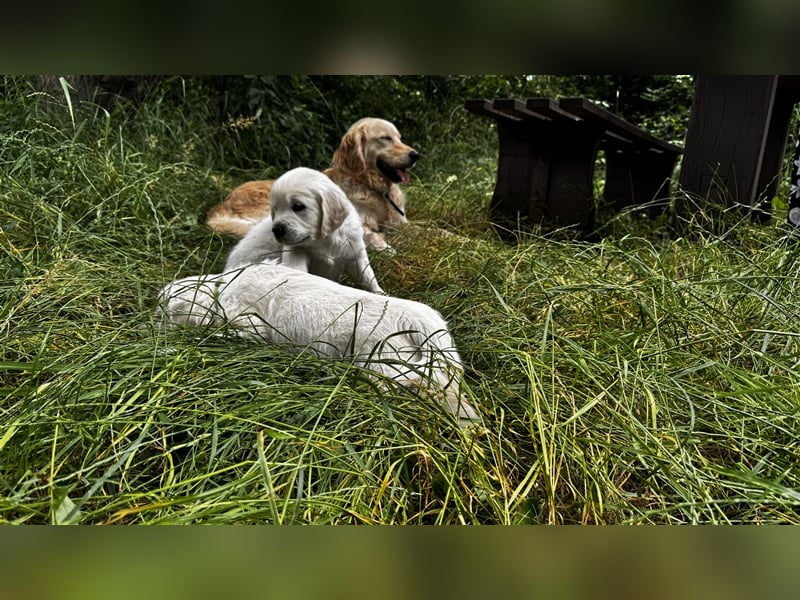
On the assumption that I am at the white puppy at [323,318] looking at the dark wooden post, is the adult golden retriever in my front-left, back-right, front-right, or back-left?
front-left

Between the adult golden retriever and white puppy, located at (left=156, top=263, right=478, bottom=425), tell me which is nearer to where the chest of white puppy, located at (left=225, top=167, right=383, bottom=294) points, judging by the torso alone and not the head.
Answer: the white puppy

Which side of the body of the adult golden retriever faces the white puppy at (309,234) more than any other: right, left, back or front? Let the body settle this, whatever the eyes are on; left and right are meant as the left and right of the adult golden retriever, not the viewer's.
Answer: right

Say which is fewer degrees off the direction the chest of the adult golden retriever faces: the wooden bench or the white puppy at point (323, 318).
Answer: the wooden bench

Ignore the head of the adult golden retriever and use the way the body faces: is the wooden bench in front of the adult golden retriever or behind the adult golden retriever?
in front

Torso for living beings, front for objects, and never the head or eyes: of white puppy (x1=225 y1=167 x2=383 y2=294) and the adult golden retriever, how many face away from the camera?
0

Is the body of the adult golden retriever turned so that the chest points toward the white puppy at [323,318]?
no

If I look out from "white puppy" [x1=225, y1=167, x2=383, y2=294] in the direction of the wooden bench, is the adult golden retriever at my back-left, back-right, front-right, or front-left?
front-left

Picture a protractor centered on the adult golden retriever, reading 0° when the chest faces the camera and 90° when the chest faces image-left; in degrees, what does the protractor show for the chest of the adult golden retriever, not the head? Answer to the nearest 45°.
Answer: approximately 270°

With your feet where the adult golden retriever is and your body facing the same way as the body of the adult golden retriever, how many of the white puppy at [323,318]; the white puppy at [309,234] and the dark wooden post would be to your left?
0

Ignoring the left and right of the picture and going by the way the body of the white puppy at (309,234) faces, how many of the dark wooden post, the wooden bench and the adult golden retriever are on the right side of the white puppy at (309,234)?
0

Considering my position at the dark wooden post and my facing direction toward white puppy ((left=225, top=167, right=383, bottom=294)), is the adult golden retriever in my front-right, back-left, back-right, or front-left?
front-right

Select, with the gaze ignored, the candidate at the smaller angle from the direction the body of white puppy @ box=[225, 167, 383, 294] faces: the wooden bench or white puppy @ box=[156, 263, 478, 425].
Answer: the white puppy

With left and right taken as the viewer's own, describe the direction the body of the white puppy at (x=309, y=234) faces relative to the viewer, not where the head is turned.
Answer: facing the viewer and to the right of the viewer
